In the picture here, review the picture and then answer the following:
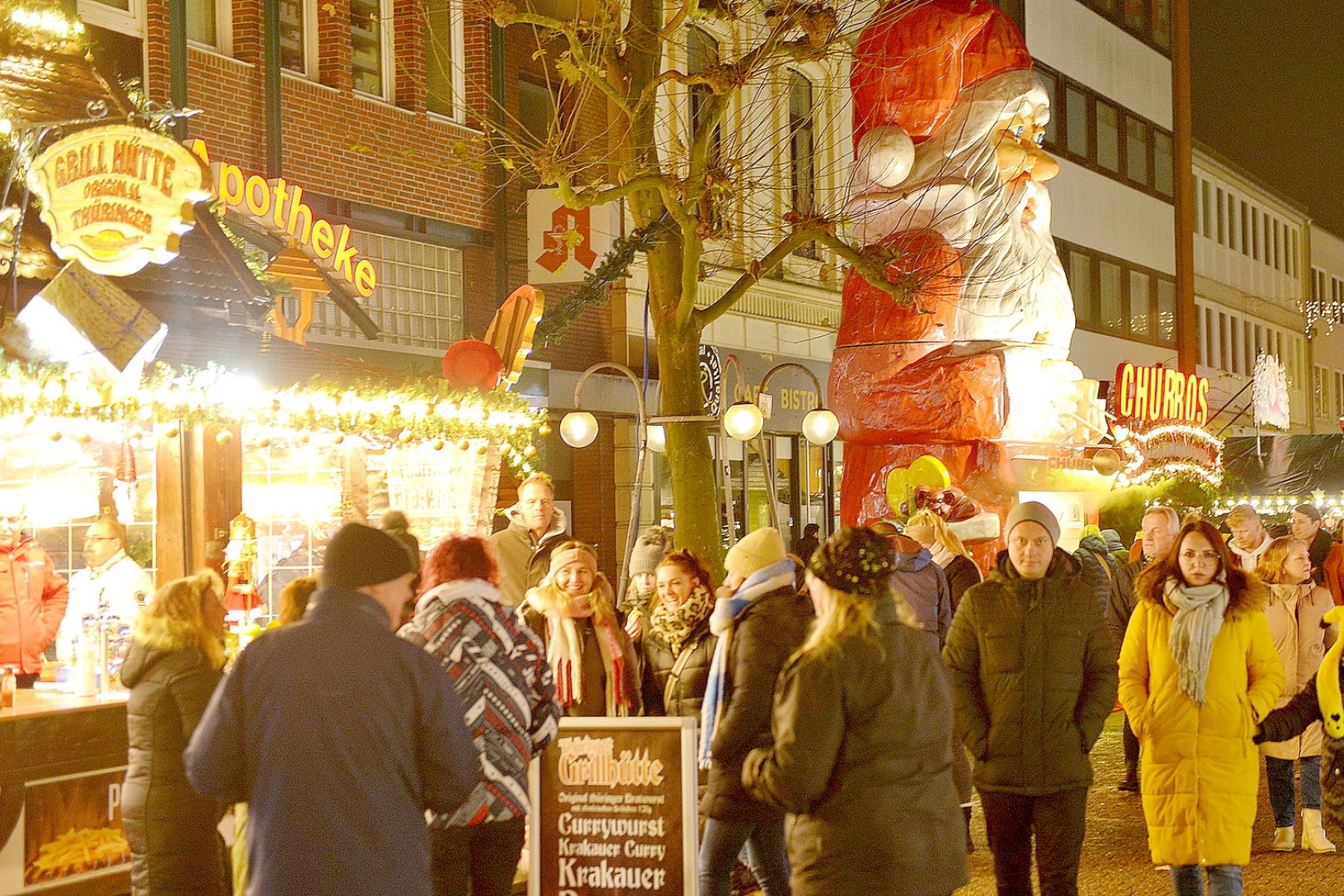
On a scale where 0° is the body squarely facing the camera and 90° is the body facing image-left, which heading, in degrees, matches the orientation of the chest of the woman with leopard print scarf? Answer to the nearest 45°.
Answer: approximately 45°

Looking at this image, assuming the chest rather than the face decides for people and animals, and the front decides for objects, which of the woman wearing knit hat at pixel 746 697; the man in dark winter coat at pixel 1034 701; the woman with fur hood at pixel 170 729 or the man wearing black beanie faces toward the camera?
the man in dark winter coat

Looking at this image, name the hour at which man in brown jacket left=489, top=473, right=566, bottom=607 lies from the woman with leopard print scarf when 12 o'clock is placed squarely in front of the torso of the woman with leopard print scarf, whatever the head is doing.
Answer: The man in brown jacket is roughly at 4 o'clock from the woman with leopard print scarf.

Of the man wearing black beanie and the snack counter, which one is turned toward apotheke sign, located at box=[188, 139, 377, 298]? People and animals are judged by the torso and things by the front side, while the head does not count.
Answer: the man wearing black beanie

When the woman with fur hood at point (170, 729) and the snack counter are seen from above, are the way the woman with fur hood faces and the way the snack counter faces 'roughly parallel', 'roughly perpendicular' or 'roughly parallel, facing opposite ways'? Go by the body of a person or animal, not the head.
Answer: roughly perpendicular

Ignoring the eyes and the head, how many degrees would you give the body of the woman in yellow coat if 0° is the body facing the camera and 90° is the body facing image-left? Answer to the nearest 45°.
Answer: approximately 0°

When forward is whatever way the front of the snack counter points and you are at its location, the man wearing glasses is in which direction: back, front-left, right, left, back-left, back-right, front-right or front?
back-left

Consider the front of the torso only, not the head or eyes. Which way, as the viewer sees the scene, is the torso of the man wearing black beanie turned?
away from the camera

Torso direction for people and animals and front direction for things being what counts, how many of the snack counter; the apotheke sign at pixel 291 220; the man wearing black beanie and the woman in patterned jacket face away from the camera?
2

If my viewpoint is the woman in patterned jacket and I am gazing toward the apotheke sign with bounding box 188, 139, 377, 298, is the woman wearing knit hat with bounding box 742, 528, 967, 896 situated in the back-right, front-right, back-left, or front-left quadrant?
back-right

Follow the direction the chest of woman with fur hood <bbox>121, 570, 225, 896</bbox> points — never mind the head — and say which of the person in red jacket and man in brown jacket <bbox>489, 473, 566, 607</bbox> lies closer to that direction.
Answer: the man in brown jacket

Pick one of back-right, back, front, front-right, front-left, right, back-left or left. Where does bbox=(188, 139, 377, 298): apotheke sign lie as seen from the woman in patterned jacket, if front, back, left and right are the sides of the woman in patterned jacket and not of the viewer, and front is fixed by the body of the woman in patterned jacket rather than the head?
front

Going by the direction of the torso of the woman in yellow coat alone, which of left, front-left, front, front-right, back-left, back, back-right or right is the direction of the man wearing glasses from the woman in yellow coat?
right

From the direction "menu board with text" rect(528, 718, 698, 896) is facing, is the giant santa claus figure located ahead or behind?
behind

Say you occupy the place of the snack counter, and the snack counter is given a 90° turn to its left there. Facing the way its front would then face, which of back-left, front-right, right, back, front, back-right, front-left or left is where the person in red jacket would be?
front-left

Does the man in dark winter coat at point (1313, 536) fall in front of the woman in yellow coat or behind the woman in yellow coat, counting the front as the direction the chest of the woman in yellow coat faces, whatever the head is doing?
behind
